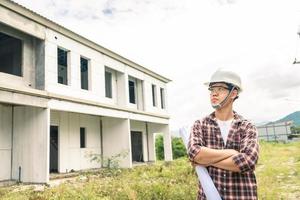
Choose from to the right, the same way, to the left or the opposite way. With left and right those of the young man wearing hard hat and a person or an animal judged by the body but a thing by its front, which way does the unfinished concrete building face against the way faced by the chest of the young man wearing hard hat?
to the left

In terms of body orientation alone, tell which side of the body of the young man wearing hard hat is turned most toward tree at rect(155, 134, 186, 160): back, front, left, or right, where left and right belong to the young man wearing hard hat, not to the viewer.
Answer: back

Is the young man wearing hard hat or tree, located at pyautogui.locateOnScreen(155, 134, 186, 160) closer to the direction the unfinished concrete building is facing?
the young man wearing hard hat

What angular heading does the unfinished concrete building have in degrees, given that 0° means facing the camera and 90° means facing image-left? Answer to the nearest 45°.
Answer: approximately 315°

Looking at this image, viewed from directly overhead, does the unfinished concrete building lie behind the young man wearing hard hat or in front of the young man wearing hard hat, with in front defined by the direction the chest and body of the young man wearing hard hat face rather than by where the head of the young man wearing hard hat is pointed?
behind

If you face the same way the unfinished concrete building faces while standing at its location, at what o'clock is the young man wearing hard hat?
The young man wearing hard hat is roughly at 1 o'clock from the unfinished concrete building.

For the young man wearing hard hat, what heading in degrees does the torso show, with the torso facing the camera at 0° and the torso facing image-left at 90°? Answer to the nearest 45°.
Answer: approximately 0°
